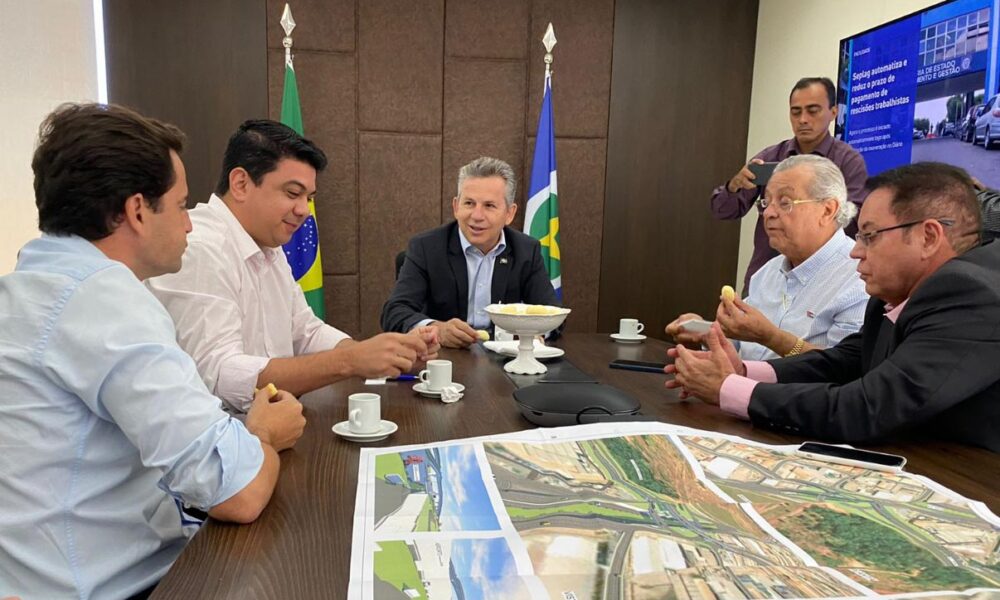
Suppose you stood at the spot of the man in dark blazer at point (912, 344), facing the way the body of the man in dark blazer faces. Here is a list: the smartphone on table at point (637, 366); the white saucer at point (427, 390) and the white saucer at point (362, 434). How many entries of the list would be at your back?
0

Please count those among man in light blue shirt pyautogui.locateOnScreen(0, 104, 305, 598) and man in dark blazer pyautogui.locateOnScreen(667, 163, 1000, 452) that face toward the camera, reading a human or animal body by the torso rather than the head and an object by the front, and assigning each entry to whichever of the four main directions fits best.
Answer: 0

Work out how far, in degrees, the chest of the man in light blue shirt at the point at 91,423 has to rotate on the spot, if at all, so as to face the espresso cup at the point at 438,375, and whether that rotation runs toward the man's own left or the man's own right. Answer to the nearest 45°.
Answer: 0° — they already face it

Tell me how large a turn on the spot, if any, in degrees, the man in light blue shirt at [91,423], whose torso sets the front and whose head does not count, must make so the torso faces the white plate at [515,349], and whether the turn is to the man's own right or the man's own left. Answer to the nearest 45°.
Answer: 0° — they already face it

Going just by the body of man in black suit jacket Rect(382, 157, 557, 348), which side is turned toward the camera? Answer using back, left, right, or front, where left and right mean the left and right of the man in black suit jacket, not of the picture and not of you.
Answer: front

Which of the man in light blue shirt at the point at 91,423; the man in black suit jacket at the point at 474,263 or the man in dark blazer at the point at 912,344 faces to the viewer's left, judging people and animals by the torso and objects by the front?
the man in dark blazer

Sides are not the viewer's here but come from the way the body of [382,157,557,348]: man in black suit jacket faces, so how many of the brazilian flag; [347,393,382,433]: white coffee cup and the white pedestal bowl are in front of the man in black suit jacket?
2

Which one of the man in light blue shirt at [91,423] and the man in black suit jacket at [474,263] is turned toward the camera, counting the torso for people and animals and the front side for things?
the man in black suit jacket

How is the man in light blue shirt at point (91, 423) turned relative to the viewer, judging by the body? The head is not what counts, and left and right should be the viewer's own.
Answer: facing away from the viewer and to the right of the viewer

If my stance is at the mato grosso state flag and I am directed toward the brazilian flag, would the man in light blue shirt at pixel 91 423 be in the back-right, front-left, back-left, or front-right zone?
front-left

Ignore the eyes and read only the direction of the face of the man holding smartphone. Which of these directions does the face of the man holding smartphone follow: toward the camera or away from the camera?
toward the camera

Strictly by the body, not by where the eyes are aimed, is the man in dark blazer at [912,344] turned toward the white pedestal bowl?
yes

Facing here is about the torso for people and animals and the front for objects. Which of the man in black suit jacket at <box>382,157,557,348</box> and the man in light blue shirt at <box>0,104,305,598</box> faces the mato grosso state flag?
the man in light blue shirt

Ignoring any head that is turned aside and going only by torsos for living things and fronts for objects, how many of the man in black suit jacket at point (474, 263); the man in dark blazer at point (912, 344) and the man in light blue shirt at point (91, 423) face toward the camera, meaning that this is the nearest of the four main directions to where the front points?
1

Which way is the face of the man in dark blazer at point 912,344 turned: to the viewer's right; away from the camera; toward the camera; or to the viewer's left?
to the viewer's left

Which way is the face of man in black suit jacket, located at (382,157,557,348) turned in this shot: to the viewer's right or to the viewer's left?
to the viewer's left

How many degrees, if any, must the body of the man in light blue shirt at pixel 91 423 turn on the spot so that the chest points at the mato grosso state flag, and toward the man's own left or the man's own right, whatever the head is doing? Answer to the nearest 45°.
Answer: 0° — they already face it

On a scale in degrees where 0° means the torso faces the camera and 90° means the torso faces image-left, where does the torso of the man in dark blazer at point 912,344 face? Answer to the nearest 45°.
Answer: approximately 90°

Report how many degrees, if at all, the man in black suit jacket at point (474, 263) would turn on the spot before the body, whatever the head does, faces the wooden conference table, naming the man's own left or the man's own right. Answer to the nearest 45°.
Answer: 0° — they already face it

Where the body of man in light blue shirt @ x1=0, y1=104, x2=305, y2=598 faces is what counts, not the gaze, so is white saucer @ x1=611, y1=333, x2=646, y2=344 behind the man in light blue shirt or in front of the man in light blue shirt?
in front
